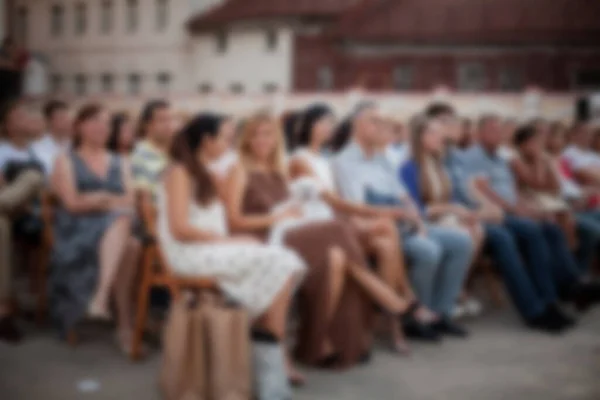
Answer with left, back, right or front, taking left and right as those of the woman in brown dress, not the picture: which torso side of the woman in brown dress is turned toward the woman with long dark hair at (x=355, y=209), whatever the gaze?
left

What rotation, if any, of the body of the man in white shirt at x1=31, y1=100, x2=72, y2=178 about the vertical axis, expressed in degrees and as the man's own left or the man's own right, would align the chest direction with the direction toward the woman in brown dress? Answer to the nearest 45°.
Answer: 0° — they already face them

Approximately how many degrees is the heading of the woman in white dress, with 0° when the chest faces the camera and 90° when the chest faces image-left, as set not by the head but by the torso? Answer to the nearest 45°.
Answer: approximately 270°

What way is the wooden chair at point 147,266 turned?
to the viewer's right

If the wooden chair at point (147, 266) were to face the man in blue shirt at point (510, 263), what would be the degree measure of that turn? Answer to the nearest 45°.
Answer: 0° — it already faces them

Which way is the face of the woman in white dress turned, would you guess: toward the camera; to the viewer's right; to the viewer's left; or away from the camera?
to the viewer's right

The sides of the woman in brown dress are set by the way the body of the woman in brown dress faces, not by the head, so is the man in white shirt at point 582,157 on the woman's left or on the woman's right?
on the woman's left
